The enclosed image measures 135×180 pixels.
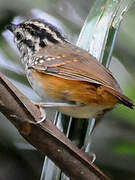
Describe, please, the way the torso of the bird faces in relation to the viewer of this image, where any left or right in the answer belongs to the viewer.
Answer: facing to the left of the viewer
